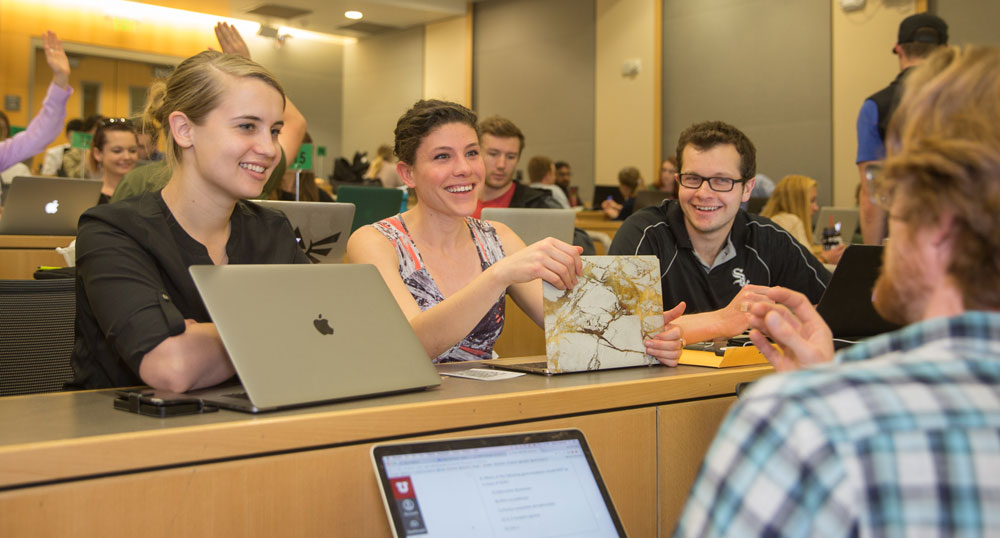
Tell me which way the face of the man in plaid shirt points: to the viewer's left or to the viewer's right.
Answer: to the viewer's left

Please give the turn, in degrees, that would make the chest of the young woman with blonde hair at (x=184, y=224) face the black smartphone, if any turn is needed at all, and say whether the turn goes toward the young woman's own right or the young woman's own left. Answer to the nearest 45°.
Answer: approximately 45° to the young woman's own right

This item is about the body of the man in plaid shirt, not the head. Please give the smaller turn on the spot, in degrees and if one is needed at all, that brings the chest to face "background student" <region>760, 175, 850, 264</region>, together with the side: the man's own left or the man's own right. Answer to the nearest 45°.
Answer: approximately 45° to the man's own right

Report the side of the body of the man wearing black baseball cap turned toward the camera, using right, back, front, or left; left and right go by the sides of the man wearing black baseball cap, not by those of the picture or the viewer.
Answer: back

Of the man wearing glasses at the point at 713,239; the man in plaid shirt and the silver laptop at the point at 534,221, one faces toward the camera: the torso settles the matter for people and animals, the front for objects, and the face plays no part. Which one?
the man wearing glasses

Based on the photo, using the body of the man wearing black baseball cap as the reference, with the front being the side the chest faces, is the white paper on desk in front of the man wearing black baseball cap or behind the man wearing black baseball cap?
behind

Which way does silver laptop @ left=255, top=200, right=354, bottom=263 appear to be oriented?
away from the camera

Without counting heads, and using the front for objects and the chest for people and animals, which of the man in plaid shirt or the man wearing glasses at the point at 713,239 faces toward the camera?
the man wearing glasses

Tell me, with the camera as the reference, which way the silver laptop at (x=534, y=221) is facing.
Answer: facing away from the viewer

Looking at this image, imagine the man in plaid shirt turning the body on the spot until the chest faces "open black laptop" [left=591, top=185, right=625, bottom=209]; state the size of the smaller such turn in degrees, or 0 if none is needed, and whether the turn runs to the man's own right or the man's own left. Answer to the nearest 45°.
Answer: approximately 45° to the man's own right

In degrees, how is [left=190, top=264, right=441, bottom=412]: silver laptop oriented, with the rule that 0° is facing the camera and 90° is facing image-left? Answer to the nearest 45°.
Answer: approximately 135°

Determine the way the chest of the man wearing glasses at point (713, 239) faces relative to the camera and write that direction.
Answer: toward the camera

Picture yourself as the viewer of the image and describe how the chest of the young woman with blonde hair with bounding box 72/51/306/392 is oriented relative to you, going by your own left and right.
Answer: facing the viewer and to the right of the viewer

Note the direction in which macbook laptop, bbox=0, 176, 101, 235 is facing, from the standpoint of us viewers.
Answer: facing away from the viewer

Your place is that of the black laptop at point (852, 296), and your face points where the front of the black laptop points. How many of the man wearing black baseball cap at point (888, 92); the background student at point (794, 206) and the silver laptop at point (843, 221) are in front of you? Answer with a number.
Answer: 3

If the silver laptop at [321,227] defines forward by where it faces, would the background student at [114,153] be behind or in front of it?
in front

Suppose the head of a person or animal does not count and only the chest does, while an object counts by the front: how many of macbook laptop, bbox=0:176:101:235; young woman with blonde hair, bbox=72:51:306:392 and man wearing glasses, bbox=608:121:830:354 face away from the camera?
1

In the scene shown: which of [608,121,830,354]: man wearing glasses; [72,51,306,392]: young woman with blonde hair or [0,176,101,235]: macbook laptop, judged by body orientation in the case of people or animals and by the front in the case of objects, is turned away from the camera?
the macbook laptop
